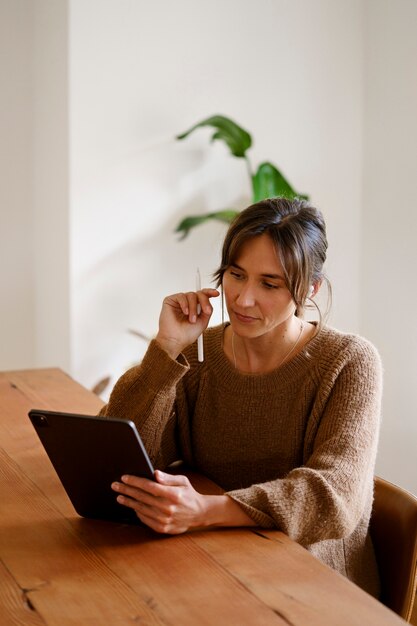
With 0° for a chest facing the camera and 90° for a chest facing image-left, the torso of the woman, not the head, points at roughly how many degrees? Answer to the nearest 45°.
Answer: approximately 45°

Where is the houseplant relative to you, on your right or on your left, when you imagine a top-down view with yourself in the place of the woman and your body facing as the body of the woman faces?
on your right

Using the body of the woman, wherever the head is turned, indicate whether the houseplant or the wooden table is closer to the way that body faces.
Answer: the wooden table
